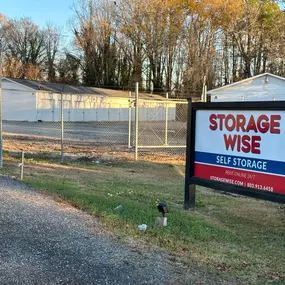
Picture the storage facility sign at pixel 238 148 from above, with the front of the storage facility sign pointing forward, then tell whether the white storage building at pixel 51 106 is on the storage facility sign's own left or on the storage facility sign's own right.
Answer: on the storage facility sign's own right

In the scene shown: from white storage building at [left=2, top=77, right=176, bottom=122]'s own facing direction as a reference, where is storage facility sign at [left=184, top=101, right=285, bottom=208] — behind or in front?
in front

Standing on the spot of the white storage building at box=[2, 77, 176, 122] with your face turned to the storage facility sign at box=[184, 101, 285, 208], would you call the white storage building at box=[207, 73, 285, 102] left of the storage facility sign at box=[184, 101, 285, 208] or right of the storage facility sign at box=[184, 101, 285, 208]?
left

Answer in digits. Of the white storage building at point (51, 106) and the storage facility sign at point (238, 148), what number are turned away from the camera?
0

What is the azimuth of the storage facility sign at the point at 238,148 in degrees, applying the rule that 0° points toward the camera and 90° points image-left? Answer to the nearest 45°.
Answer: approximately 45°

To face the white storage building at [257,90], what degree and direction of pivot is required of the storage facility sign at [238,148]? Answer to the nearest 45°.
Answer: approximately 135° to its right

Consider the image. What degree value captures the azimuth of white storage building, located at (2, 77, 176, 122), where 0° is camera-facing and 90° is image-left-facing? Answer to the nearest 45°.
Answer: approximately 315°
